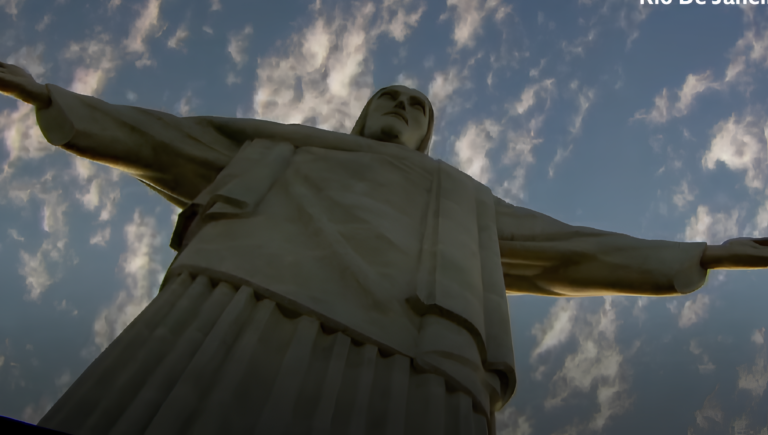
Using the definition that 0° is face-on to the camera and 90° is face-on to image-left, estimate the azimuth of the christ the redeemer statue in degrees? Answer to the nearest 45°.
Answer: approximately 0°
